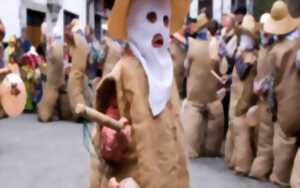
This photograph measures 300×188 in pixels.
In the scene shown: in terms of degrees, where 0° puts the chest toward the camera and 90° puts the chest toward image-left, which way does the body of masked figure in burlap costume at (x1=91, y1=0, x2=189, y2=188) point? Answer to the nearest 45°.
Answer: approximately 315°

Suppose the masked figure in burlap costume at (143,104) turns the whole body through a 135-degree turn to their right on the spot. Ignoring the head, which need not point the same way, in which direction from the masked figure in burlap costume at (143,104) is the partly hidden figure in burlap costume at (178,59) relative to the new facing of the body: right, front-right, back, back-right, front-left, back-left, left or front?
right

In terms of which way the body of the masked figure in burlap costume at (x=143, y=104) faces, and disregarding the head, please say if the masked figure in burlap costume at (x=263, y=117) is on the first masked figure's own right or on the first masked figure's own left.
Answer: on the first masked figure's own left

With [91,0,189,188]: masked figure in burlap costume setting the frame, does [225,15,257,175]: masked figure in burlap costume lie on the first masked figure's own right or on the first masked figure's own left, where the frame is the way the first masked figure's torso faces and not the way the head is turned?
on the first masked figure's own left
